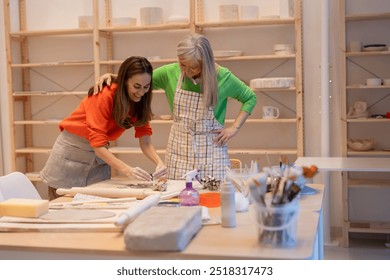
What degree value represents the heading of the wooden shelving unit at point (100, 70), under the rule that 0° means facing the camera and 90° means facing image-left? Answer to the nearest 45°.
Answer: approximately 0°

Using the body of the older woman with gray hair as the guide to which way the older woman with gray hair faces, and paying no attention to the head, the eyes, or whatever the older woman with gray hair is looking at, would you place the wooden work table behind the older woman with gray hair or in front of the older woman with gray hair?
in front

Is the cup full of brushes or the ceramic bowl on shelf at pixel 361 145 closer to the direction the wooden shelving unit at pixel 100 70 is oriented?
the cup full of brushes

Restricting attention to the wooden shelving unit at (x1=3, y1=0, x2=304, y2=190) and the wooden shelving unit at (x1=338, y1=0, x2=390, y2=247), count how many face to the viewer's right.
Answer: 0

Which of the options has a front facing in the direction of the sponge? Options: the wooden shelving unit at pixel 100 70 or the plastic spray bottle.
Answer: the wooden shelving unit

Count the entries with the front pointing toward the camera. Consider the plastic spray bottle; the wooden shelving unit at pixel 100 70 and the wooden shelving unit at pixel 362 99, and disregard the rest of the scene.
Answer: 2
